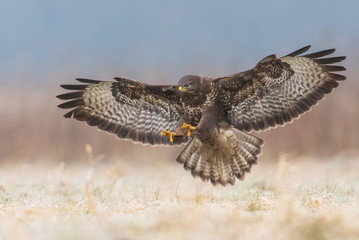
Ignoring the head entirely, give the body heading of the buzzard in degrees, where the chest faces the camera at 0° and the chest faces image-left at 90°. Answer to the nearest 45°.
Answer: approximately 45°
